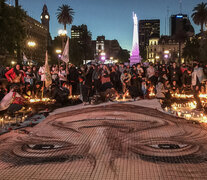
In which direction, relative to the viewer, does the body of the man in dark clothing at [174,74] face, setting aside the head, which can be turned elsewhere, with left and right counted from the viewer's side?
facing the viewer

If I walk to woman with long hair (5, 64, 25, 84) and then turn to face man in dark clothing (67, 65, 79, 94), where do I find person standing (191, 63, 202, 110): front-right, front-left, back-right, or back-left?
front-right

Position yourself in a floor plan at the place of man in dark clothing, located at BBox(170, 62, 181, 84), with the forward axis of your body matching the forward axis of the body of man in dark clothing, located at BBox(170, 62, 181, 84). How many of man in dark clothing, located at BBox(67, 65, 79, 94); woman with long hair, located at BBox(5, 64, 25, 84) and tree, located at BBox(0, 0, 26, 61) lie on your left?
0

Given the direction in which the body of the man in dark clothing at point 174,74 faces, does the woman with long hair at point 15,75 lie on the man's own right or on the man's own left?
on the man's own right

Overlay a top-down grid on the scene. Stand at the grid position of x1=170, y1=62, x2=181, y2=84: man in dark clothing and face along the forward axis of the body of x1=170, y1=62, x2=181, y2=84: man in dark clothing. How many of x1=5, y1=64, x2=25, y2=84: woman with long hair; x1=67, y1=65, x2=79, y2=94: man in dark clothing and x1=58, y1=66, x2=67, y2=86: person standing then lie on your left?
0

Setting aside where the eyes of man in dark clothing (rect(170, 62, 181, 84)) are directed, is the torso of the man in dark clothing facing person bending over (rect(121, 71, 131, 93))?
no

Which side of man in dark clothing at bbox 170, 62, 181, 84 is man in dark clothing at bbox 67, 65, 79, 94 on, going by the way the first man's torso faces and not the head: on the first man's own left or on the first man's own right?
on the first man's own right

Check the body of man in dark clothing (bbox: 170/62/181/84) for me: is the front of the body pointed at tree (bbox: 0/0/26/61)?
no

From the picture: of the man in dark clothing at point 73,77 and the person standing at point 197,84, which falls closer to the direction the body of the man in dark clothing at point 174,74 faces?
the person standing

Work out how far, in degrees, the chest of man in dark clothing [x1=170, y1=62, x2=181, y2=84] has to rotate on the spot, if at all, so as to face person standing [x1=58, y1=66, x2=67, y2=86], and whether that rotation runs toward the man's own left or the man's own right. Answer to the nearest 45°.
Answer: approximately 45° to the man's own right
